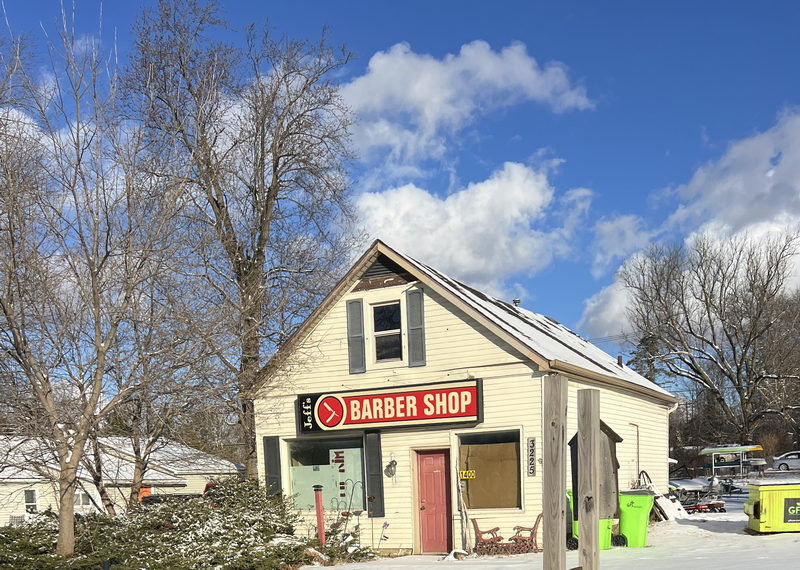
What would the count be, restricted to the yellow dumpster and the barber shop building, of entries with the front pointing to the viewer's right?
0

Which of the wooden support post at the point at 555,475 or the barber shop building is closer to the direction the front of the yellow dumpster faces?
the wooden support post

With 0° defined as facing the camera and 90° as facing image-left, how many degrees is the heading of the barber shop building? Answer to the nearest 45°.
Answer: approximately 45°

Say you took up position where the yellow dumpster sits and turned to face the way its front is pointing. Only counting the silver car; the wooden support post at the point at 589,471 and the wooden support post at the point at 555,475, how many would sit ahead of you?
2

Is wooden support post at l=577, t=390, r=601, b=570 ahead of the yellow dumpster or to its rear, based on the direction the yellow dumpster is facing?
ahead

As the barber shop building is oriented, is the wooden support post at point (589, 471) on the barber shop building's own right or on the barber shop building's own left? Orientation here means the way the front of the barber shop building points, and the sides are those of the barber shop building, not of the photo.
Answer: on the barber shop building's own left

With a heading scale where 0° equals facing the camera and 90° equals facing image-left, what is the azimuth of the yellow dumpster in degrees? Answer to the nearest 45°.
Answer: approximately 0°

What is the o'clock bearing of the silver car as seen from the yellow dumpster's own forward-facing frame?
The silver car is roughly at 6 o'clock from the yellow dumpster.
